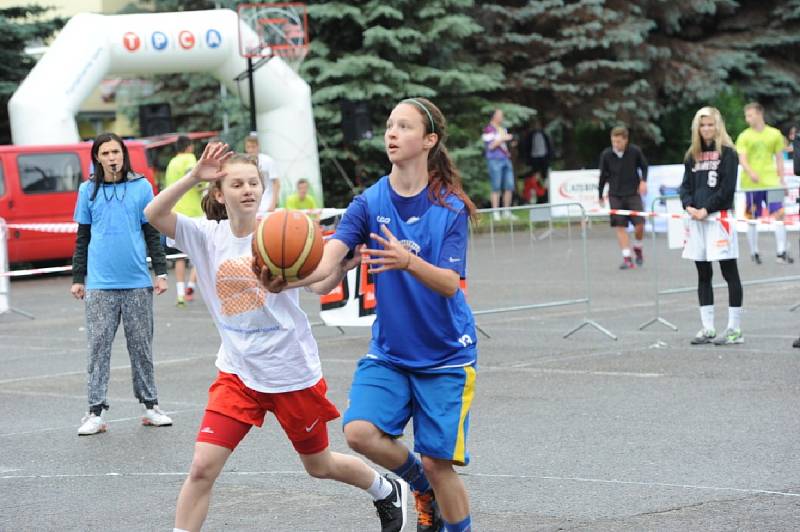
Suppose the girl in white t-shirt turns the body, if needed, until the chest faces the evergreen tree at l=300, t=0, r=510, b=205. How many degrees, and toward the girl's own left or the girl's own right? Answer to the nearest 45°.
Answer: approximately 180°

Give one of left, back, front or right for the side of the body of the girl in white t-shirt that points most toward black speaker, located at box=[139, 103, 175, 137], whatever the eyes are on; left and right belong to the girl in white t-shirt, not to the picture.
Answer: back

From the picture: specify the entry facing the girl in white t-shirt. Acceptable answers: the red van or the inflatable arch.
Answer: the inflatable arch

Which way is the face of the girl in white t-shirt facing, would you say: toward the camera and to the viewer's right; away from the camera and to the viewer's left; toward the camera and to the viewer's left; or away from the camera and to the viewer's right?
toward the camera and to the viewer's right

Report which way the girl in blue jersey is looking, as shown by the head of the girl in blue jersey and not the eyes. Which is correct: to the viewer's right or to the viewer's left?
to the viewer's left

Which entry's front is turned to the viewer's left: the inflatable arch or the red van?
the red van

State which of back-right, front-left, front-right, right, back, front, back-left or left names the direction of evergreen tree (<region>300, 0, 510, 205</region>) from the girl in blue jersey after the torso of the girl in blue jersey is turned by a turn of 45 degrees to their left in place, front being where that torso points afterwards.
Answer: back

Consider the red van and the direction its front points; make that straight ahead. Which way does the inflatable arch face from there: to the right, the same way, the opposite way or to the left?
to the left

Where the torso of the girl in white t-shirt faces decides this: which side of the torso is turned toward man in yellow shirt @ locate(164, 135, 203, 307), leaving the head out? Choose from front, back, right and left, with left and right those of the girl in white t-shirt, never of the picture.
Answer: back

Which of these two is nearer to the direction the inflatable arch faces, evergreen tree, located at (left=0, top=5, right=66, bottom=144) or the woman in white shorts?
the woman in white shorts

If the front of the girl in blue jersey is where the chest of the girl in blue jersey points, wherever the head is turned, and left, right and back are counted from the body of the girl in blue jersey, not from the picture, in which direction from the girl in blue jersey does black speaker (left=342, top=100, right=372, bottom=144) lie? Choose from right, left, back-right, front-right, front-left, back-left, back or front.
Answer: back-right

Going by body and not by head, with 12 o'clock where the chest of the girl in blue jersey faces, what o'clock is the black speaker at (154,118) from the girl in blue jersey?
The black speaker is roughly at 4 o'clock from the girl in blue jersey.

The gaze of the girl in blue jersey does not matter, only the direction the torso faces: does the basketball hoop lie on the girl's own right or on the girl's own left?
on the girl's own right

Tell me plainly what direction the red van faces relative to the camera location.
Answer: facing to the left of the viewer
